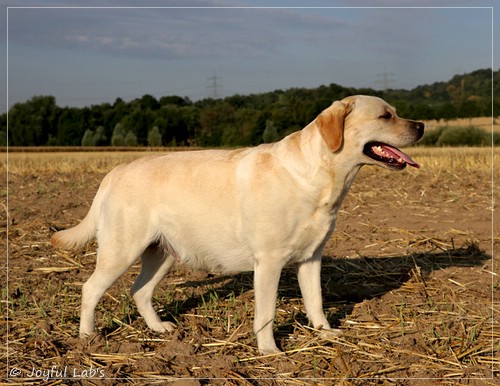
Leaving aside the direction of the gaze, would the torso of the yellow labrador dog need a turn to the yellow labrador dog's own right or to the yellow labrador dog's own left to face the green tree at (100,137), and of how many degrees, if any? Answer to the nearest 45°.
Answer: approximately 90° to the yellow labrador dog's own left

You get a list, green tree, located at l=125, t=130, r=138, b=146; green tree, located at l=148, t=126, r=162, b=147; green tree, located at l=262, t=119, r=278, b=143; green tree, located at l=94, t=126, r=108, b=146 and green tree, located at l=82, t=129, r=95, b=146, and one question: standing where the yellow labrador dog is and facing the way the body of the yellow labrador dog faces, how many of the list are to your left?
5

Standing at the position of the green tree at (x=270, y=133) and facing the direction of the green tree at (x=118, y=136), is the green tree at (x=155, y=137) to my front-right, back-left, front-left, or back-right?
front-left

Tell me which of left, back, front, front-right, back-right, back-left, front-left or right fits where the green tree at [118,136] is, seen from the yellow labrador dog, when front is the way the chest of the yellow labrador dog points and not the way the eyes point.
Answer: left

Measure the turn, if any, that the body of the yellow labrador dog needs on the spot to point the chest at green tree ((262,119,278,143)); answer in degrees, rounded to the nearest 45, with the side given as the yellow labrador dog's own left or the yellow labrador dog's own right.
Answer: approximately 90° to the yellow labrador dog's own left

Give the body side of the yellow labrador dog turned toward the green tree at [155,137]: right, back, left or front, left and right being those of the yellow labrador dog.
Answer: left

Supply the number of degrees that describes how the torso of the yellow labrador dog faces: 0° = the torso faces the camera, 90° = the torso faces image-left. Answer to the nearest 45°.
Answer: approximately 270°
